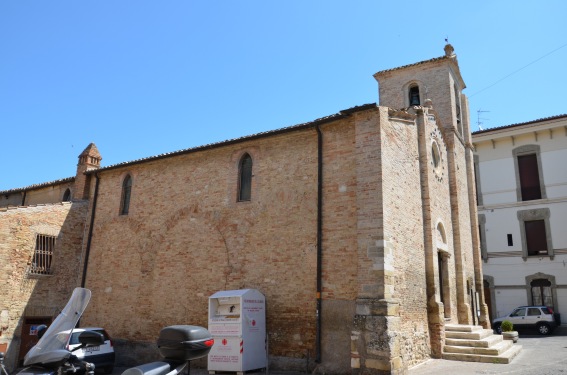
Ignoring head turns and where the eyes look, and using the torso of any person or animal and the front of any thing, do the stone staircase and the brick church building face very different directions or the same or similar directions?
same or similar directions

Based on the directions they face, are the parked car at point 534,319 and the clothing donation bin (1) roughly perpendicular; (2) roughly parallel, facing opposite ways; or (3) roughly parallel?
roughly perpendicular

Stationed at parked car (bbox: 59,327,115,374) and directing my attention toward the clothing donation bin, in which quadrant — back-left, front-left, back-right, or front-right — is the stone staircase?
front-left

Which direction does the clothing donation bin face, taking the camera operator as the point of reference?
facing the viewer and to the left of the viewer

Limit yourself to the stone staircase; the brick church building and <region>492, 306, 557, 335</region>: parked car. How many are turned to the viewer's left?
1

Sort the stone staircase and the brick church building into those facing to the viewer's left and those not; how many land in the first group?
0

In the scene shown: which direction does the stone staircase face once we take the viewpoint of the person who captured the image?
facing the viewer and to the right of the viewer

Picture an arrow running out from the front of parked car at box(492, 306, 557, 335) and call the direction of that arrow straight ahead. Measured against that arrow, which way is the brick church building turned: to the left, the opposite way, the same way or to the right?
the opposite way

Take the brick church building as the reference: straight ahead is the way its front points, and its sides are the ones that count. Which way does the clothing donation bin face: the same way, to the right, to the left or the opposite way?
to the right

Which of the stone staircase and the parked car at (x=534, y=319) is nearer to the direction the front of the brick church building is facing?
the stone staircase

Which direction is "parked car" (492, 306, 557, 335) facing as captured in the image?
to the viewer's left
